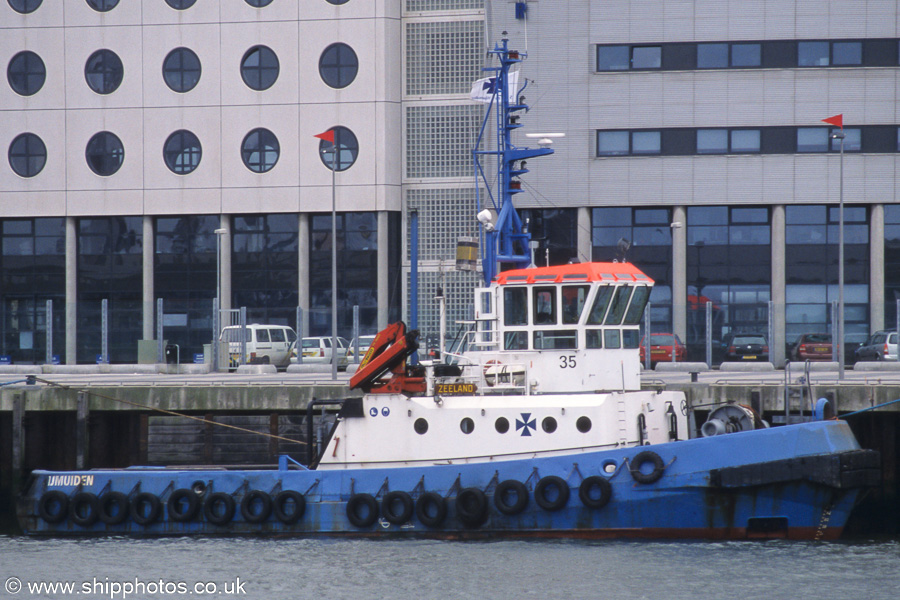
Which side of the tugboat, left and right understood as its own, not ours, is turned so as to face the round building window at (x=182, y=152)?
left

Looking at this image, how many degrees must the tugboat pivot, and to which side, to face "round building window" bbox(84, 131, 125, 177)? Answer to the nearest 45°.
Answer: approximately 135° to its left

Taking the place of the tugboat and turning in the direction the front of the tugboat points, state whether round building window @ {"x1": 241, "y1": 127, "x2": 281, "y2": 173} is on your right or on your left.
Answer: on your left

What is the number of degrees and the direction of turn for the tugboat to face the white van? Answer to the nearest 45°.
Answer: approximately 90° to its left

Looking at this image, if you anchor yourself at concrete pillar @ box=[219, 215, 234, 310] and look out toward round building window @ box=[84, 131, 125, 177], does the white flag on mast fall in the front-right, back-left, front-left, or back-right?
back-left

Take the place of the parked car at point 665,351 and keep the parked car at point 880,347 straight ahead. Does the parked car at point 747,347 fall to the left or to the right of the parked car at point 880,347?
left

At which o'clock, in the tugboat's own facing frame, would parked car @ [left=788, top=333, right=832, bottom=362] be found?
The parked car is roughly at 10 o'clock from the tugboat.

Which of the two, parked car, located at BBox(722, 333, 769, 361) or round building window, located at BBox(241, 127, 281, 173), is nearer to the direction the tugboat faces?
the parked car

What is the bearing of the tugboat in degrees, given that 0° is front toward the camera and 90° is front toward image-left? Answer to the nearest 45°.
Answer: approximately 270°

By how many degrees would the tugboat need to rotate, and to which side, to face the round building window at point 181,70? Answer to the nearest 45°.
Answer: approximately 135° to its left

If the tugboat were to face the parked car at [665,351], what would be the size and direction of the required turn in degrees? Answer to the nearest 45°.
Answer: approximately 90° to its left
